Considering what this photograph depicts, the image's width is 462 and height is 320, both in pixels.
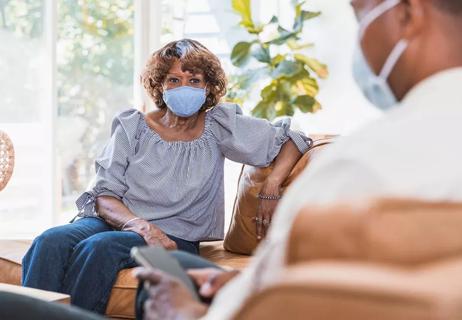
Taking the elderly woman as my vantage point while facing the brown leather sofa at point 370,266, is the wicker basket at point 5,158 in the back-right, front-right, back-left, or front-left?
back-right

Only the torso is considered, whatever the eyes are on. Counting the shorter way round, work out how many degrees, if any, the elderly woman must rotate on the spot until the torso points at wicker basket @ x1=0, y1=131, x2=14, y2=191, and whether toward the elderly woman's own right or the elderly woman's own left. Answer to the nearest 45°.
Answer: approximately 90° to the elderly woman's own right

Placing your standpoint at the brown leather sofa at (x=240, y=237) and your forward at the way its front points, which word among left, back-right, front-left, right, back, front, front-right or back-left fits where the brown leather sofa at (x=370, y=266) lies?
front-left

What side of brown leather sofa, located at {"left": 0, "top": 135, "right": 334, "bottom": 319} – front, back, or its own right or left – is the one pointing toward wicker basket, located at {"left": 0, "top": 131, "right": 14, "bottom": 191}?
right

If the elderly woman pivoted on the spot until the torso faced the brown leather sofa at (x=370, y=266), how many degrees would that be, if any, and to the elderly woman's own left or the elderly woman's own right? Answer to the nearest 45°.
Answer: approximately 45° to the elderly woman's own left

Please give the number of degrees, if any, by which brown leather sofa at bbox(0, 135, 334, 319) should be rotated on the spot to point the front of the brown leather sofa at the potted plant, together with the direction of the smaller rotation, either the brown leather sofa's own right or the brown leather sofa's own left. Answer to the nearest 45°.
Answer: approximately 135° to the brown leather sofa's own right

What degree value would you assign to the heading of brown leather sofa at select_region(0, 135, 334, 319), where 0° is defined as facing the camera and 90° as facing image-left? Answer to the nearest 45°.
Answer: approximately 45°

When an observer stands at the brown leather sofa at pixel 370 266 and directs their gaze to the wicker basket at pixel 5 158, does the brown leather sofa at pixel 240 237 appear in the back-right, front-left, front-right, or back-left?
front-right

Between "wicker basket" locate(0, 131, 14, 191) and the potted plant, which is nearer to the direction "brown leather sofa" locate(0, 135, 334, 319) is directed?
the wicker basket

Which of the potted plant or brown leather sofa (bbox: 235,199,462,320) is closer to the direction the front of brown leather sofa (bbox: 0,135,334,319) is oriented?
the brown leather sofa
